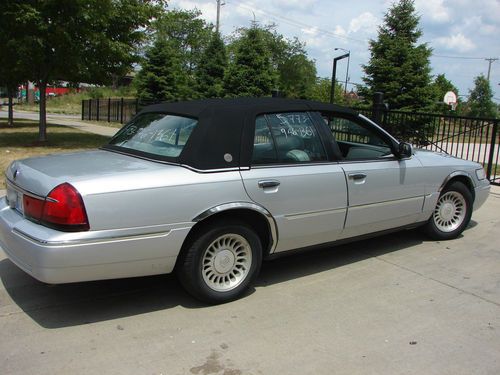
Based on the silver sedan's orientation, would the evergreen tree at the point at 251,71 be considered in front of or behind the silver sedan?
in front

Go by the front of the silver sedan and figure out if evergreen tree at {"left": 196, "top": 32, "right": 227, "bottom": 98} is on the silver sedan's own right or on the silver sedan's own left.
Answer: on the silver sedan's own left

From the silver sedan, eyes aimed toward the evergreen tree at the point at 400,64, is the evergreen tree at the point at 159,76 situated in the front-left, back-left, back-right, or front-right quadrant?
front-left

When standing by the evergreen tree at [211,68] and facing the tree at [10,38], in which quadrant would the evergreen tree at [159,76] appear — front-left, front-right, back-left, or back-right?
front-right

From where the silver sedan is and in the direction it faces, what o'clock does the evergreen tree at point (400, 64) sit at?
The evergreen tree is roughly at 11 o'clock from the silver sedan.

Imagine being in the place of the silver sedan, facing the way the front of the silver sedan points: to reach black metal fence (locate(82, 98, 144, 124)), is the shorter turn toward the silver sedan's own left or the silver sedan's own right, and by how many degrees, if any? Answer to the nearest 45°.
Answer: approximately 45° to the silver sedan's own left

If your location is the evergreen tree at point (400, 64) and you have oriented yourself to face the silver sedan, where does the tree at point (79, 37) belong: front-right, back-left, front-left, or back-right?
front-right

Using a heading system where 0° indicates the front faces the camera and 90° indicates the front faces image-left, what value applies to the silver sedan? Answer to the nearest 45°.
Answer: approximately 225°

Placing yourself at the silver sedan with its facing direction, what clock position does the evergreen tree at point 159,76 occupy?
The evergreen tree is roughly at 10 o'clock from the silver sedan.
